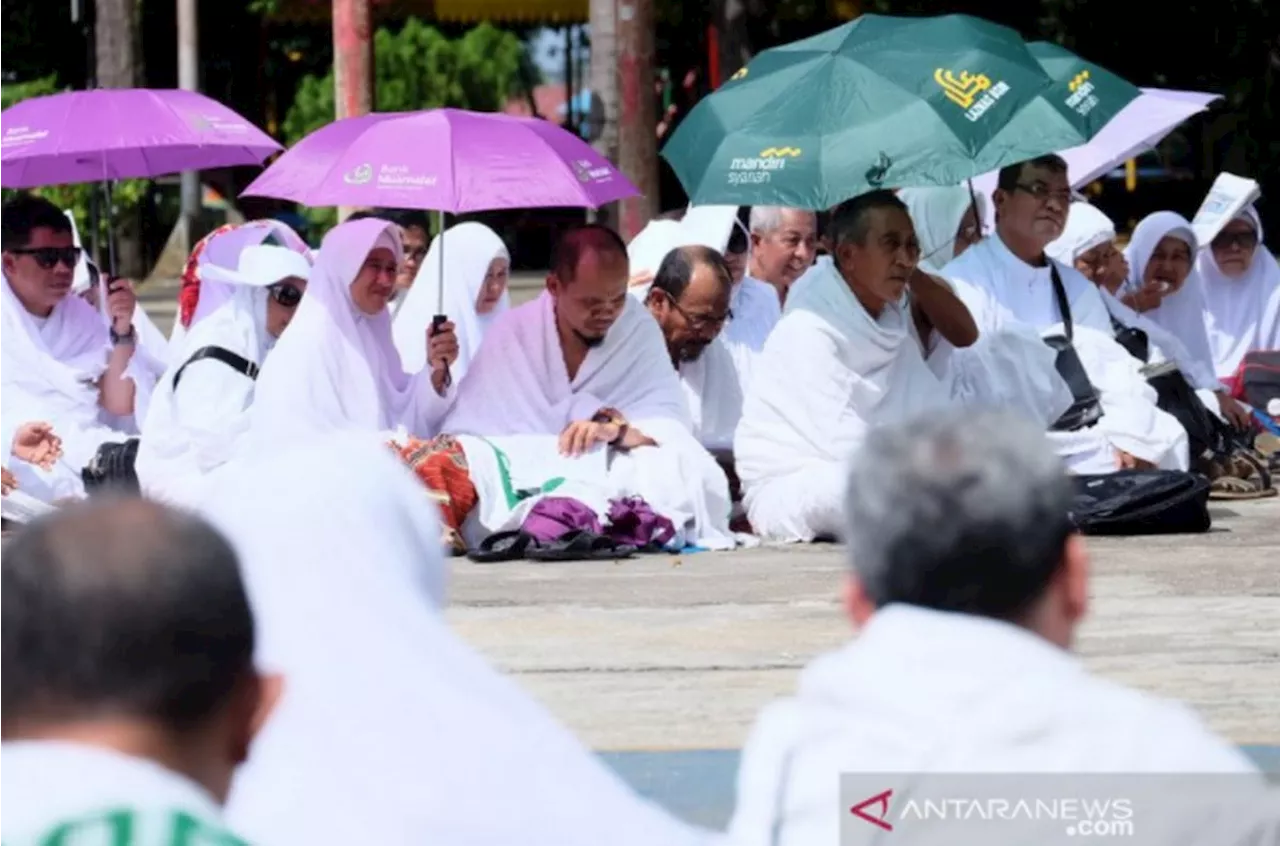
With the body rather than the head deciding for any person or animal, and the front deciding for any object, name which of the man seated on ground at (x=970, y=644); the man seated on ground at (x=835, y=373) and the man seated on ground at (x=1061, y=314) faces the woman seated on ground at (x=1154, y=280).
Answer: the man seated on ground at (x=970, y=644)

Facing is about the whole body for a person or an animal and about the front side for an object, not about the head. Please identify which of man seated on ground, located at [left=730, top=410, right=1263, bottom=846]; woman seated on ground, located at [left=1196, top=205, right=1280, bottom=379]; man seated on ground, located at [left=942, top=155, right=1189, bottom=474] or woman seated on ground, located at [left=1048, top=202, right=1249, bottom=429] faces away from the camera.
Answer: man seated on ground, located at [left=730, top=410, right=1263, bottom=846]

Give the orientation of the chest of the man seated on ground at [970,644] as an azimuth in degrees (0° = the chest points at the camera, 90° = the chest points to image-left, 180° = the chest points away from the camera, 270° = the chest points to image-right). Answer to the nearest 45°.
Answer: approximately 180°

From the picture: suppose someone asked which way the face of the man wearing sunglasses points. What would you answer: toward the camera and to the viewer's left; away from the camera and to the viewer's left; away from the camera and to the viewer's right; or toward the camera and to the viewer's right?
toward the camera and to the viewer's right

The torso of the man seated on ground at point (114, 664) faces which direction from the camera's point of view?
away from the camera

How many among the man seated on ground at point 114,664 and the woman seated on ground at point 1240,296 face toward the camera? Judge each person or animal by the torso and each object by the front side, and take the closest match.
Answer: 1

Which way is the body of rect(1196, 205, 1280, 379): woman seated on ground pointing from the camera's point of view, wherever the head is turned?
toward the camera

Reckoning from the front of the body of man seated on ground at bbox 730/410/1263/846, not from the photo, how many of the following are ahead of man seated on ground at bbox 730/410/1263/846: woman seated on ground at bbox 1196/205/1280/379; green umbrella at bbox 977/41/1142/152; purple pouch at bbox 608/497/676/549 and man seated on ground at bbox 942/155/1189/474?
4

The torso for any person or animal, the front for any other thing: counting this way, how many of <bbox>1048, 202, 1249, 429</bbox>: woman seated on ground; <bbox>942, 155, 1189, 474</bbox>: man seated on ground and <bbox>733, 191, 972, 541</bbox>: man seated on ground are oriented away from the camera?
0

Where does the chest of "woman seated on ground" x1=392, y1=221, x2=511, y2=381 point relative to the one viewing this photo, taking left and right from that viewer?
facing the viewer and to the right of the viewer

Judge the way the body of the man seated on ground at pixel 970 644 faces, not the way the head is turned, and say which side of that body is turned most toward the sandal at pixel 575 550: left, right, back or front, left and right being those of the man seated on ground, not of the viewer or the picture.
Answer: front

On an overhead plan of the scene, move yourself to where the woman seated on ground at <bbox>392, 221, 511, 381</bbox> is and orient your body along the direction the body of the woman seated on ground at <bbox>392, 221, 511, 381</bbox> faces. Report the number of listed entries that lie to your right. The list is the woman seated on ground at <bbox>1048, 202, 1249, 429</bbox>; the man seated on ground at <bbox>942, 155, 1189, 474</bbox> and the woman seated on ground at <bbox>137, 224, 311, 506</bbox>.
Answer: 1

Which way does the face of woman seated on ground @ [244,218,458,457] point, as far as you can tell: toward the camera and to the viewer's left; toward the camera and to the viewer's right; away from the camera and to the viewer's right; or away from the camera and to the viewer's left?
toward the camera and to the viewer's right
